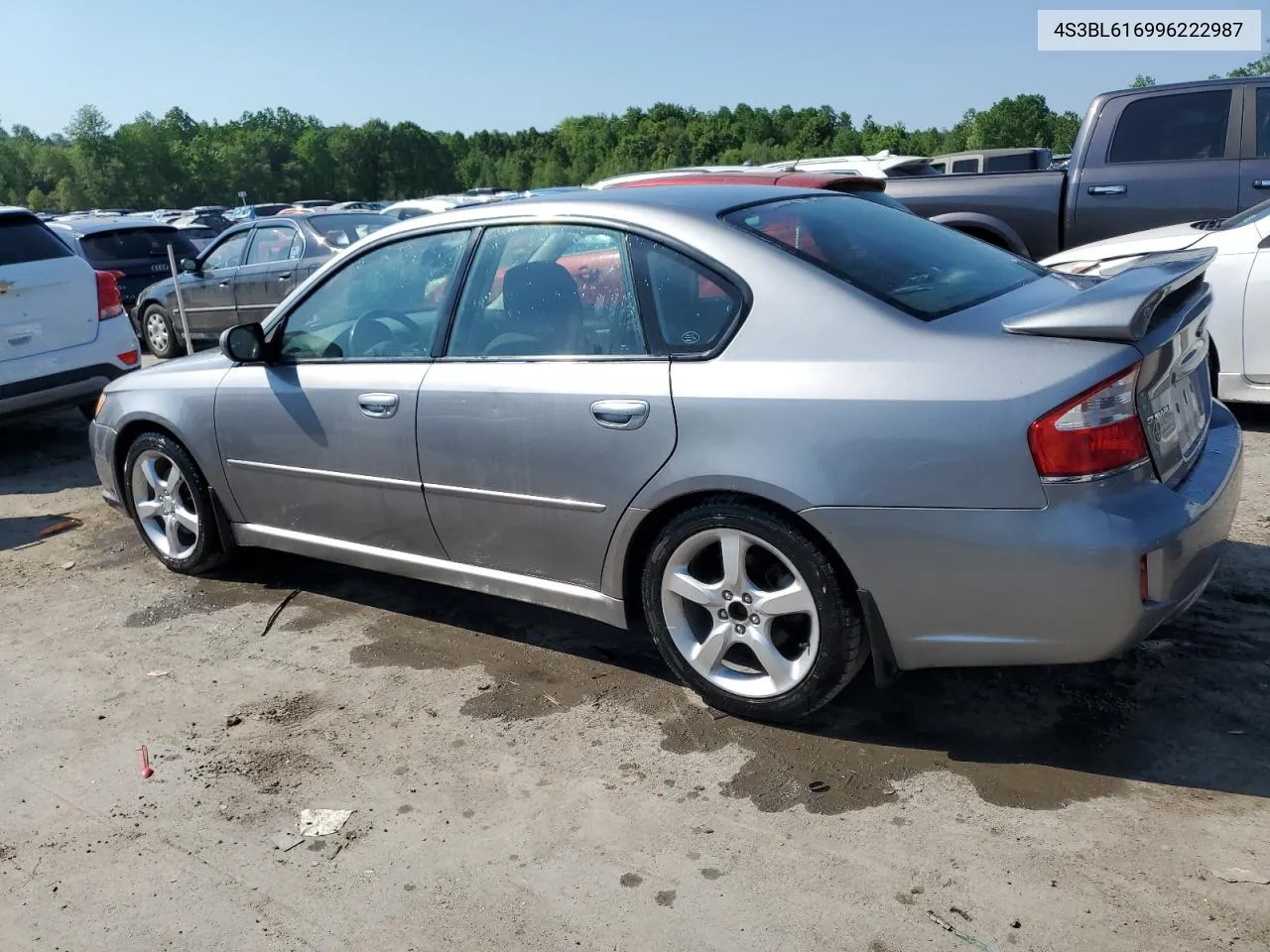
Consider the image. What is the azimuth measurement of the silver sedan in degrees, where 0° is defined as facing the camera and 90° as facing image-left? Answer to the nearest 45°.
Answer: approximately 135°

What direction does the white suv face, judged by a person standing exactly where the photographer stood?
facing away from the viewer and to the left of the viewer

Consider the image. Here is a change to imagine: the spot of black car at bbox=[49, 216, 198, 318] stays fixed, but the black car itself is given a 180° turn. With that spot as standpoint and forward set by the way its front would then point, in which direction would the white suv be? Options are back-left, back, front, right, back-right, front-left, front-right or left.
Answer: front-right

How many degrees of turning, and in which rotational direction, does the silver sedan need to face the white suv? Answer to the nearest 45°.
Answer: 0° — it already faces it

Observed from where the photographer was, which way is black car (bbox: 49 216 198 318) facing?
facing away from the viewer and to the left of the viewer

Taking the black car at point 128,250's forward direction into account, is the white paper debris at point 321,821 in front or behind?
behind

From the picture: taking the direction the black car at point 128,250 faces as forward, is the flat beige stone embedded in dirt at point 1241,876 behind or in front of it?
behind

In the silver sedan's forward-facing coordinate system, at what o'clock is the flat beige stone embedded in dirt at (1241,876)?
The flat beige stone embedded in dirt is roughly at 6 o'clock from the silver sedan.

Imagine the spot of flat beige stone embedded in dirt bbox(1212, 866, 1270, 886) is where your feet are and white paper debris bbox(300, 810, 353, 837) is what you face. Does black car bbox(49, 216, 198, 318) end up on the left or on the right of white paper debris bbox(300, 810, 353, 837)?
right
